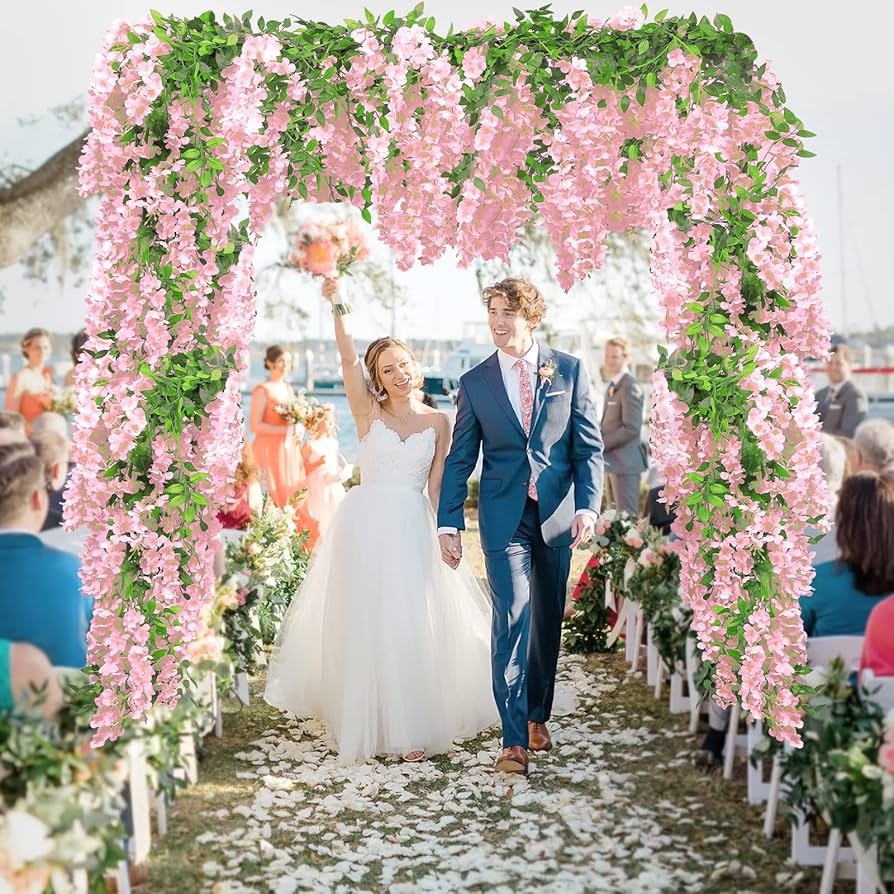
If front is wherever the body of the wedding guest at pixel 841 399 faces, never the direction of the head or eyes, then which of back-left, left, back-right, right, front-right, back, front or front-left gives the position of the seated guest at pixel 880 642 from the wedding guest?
front-left

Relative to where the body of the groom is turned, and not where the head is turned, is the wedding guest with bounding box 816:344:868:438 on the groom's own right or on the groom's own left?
on the groom's own left

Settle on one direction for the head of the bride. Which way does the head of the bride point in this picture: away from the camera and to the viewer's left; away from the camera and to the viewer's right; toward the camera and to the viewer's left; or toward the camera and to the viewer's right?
toward the camera and to the viewer's right

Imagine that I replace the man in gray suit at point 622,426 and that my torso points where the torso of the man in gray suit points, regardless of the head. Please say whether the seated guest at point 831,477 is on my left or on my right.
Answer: on my left

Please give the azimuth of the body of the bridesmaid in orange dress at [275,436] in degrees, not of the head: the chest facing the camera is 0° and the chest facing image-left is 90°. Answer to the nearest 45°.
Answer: approximately 315°

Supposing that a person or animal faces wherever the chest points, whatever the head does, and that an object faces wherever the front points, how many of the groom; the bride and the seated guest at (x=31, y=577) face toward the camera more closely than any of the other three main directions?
2

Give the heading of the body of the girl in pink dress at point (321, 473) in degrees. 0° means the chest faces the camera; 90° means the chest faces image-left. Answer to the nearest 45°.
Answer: approximately 315°

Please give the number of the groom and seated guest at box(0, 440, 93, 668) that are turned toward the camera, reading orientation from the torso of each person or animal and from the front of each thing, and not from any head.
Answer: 1

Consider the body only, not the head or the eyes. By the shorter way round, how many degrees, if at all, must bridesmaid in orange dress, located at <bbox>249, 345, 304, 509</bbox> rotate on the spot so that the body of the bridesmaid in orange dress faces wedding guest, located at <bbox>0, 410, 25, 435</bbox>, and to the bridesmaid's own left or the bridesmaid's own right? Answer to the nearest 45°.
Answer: approximately 45° to the bridesmaid's own right
